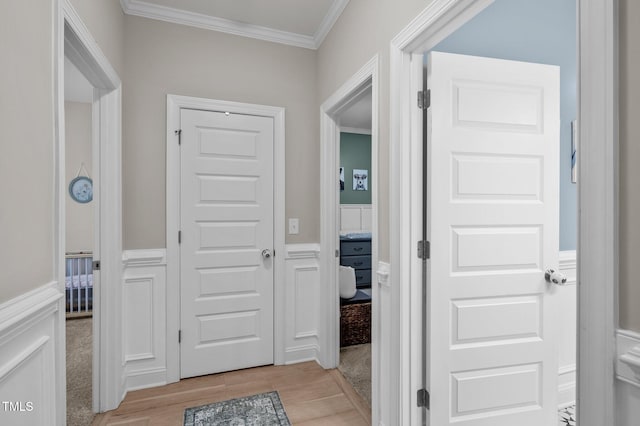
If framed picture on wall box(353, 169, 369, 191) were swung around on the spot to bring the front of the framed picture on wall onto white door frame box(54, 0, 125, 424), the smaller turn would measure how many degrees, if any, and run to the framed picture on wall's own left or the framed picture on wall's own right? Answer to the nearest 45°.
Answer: approximately 45° to the framed picture on wall's own right

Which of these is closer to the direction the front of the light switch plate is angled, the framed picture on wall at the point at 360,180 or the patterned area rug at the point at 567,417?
the patterned area rug

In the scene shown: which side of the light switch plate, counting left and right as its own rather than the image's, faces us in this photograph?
front

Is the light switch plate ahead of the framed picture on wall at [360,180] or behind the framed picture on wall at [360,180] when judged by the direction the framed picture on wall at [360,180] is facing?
ahead

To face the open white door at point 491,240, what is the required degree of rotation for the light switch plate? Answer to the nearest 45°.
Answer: approximately 45° to its left

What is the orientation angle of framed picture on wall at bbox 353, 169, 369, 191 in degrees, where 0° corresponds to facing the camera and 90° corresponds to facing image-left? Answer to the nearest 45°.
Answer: approximately 0°

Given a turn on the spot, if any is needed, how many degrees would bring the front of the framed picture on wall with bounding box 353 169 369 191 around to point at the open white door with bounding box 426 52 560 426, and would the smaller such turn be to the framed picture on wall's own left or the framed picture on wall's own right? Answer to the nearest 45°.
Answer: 0° — it already faces it

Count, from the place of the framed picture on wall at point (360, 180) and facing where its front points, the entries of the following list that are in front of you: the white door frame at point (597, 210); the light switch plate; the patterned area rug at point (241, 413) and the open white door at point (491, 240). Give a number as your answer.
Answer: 4

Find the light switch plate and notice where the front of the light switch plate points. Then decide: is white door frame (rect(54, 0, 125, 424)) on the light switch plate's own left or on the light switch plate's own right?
on the light switch plate's own right

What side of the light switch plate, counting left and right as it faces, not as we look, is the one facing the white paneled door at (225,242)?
right
